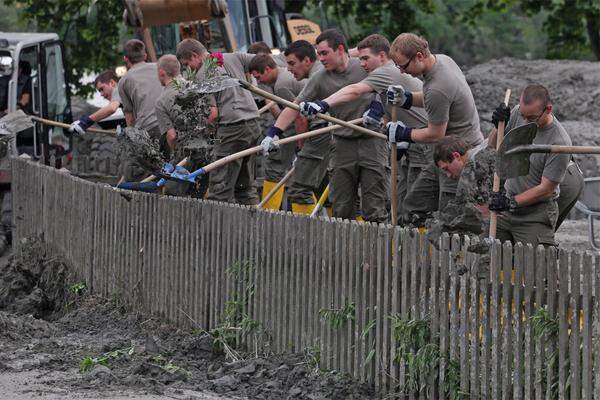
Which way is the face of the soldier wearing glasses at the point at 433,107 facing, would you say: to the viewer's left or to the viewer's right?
to the viewer's left

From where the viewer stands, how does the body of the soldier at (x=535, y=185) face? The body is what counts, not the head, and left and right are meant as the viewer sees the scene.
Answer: facing the viewer and to the left of the viewer

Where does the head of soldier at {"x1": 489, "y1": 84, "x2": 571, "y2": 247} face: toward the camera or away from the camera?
toward the camera

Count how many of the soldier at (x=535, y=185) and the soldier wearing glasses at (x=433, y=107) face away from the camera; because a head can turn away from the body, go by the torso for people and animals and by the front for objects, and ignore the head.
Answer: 0

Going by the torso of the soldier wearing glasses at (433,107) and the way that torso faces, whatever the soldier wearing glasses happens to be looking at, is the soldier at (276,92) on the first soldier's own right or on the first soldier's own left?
on the first soldier's own right

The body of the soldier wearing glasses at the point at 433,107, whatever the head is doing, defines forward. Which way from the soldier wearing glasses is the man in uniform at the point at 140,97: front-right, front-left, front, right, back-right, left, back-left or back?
front-right

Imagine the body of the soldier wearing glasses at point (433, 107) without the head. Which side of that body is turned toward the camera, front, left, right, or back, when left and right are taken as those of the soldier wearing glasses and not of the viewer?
left

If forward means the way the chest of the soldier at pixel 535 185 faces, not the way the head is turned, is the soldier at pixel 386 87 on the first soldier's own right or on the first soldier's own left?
on the first soldier's own right

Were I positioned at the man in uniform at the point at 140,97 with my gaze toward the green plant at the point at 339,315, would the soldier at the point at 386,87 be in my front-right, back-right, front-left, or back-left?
front-left

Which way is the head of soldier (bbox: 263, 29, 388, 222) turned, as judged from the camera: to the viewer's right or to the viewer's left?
to the viewer's left

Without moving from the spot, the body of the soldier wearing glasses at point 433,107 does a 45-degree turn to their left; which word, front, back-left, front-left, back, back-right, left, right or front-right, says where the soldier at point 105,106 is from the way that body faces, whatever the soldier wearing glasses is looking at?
right
